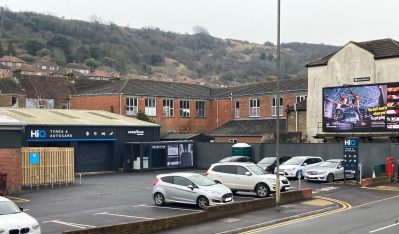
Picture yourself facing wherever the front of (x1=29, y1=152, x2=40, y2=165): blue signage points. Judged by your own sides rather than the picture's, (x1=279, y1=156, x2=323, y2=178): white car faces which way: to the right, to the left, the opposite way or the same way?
to the right

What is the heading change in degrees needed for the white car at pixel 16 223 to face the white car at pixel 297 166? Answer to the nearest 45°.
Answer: approximately 90° to its left

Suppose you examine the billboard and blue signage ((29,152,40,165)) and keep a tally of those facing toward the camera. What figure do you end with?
2

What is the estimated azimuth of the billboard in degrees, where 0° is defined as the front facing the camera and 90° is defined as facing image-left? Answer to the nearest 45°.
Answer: approximately 0°

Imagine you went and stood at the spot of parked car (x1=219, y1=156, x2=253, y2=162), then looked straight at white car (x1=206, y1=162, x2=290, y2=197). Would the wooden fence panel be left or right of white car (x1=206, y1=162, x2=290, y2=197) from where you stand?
right

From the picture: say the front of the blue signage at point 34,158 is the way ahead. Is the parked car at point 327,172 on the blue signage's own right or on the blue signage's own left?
on the blue signage's own left

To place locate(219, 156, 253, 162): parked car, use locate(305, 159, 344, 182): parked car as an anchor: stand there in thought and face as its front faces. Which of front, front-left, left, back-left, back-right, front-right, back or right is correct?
right

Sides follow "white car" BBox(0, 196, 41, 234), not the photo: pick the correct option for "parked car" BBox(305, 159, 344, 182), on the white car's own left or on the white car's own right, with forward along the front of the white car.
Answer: on the white car's own left

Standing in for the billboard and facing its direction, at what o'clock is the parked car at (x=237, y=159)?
The parked car is roughly at 2 o'clock from the billboard.

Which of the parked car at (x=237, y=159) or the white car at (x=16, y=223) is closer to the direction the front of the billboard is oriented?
the white car

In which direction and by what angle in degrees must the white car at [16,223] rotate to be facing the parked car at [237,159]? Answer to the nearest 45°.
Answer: approximately 90° to its left

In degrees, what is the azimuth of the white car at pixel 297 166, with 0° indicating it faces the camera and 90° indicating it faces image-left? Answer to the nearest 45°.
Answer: approximately 45°

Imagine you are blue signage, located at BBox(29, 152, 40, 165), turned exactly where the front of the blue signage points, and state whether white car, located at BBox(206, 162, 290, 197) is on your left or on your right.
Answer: on your left
